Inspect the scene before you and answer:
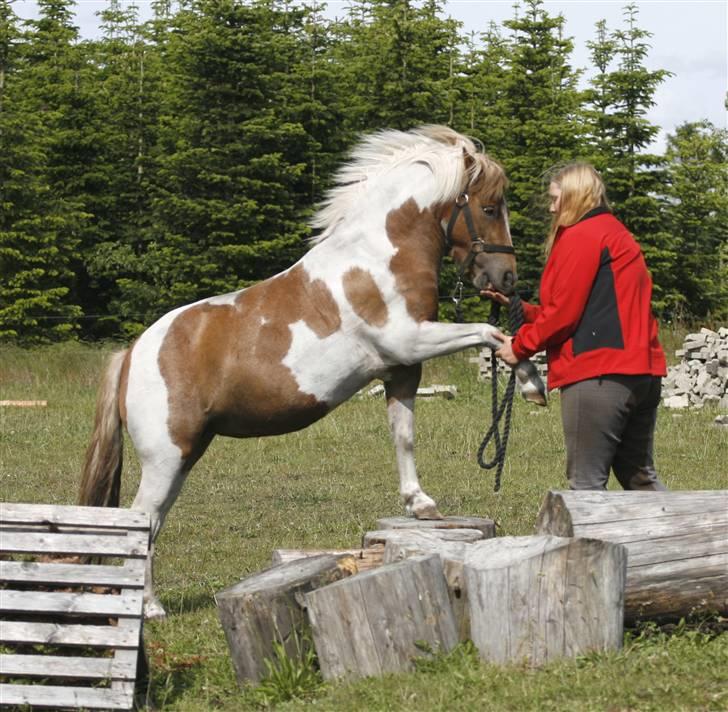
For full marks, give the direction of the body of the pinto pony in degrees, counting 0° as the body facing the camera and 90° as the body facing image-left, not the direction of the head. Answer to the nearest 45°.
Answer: approximately 270°

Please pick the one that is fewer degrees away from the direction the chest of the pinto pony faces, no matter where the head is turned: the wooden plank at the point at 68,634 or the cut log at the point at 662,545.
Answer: the cut log

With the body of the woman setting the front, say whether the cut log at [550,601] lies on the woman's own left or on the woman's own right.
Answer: on the woman's own left

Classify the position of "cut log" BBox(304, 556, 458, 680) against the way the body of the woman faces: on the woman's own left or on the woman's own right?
on the woman's own left

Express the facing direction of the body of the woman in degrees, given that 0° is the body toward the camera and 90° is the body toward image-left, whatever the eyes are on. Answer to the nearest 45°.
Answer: approximately 90°

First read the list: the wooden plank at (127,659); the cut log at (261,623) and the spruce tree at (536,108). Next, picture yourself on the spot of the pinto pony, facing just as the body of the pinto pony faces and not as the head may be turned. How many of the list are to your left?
1

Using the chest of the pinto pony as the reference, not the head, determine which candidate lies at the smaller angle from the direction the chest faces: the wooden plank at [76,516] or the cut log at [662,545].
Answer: the cut log

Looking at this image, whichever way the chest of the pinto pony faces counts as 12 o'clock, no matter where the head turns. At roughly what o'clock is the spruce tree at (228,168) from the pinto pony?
The spruce tree is roughly at 9 o'clock from the pinto pony.

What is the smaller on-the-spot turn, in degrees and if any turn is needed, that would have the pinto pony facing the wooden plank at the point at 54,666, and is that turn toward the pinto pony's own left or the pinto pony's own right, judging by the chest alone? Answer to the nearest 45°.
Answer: approximately 135° to the pinto pony's own right

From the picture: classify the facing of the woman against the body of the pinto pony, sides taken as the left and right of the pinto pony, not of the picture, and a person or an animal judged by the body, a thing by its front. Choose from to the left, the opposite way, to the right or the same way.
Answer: the opposite way

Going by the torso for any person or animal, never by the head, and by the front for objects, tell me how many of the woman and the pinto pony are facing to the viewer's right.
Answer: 1
